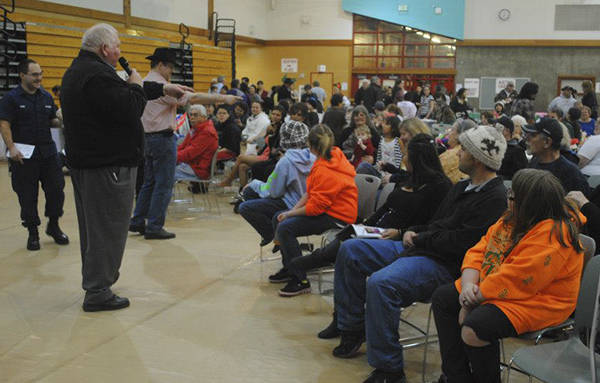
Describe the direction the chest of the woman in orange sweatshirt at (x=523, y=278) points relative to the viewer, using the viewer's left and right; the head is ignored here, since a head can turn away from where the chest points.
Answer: facing the viewer and to the left of the viewer

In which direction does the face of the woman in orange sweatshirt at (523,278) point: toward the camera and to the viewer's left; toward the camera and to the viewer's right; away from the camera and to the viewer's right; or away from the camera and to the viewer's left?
away from the camera and to the viewer's left

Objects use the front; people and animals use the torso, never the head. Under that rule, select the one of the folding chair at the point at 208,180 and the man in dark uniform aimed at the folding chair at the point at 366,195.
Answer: the man in dark uniform

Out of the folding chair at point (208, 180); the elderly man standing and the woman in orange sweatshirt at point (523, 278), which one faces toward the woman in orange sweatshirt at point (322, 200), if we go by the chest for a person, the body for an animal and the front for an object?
the elderly man standing

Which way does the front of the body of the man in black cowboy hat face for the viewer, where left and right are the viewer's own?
facing to the right of the viewer

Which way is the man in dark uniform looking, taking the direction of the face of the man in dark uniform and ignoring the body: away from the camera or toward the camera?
toward the camera

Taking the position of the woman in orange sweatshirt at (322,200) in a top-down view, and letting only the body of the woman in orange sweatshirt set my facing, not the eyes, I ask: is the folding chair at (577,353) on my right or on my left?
on my left

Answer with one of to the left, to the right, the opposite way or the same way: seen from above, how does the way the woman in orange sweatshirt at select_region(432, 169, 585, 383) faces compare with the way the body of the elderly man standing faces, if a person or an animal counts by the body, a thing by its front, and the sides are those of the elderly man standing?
the opposite way

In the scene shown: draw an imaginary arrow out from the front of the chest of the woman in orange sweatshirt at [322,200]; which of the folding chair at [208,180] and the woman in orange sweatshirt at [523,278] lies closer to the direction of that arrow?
the folding chair

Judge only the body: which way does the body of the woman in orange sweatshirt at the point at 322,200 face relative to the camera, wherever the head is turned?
to the viewer's left

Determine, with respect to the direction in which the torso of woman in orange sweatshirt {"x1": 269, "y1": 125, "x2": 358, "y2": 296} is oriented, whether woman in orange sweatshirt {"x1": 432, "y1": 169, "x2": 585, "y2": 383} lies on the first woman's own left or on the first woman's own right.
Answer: on the first woman's own left
